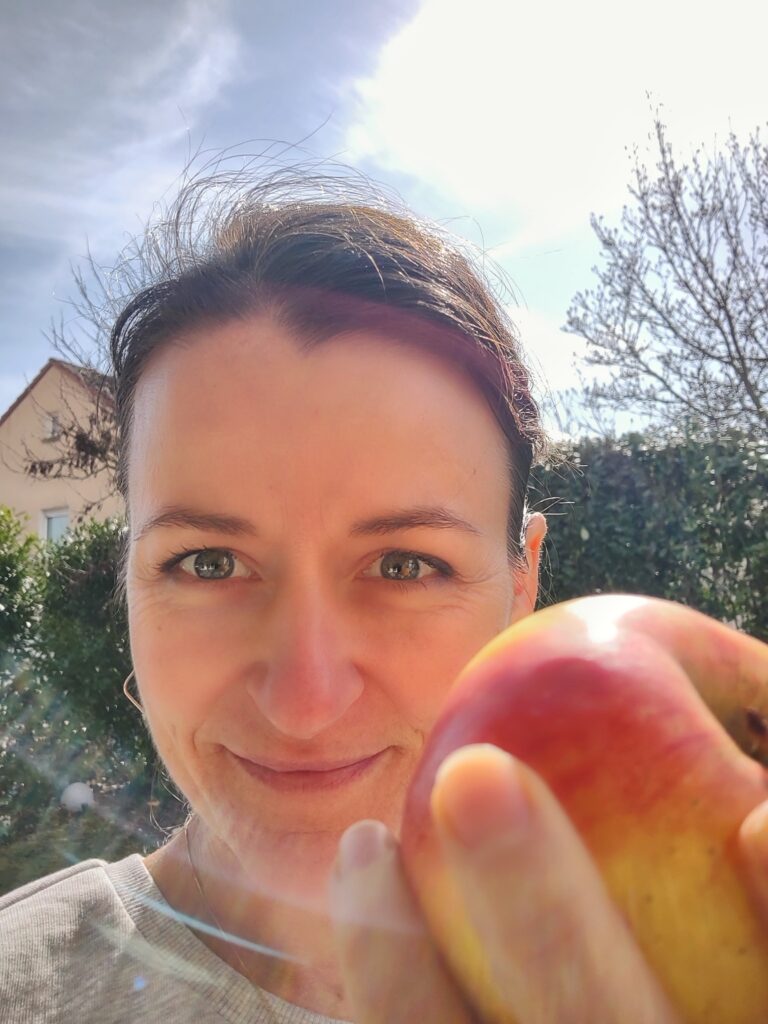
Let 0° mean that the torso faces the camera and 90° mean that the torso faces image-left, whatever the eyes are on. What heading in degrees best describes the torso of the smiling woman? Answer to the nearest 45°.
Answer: approximately 0°

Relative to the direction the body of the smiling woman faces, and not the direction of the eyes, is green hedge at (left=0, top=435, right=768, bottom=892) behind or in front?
behind

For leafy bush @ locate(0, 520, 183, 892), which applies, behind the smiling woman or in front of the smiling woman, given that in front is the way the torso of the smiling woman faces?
behind

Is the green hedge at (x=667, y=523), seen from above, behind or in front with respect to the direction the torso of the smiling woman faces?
behind

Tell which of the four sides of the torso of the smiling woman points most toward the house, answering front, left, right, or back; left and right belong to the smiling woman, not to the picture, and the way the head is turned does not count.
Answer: back
